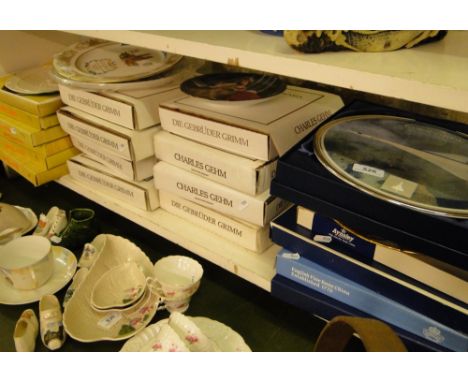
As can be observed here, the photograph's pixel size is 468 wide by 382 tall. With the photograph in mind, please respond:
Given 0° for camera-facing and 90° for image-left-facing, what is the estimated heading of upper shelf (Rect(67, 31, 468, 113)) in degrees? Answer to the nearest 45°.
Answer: approximately 45°

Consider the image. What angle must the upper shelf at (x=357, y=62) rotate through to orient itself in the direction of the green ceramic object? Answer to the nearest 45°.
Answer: approximately 45° to its right

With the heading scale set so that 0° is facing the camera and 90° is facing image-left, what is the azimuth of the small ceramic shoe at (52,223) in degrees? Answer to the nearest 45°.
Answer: approximately 45°

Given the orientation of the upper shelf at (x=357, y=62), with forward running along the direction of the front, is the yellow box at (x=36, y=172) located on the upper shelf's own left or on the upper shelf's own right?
on the upper shelf's own right
